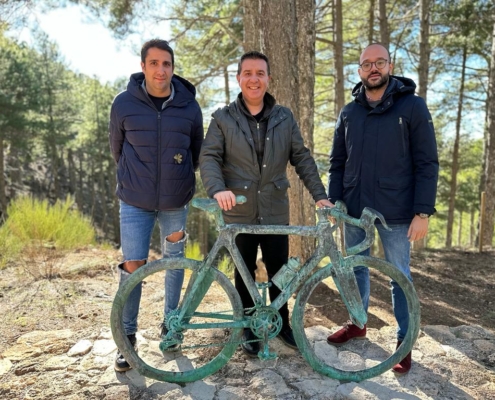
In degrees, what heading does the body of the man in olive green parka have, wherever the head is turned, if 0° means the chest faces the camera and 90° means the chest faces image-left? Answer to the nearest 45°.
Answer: approximately 0°

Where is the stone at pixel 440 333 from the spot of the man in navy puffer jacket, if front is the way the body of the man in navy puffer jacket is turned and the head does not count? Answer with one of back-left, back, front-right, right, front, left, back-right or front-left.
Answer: left

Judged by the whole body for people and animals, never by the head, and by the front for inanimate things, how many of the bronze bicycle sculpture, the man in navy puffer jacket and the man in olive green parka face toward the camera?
2

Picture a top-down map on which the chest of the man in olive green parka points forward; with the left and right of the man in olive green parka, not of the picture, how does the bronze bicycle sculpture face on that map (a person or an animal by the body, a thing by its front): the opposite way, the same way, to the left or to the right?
to the left

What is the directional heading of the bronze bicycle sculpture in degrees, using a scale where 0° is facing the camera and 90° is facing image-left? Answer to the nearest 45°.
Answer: approximately 270°

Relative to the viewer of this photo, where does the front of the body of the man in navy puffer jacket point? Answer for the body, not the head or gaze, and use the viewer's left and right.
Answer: facing the viewer

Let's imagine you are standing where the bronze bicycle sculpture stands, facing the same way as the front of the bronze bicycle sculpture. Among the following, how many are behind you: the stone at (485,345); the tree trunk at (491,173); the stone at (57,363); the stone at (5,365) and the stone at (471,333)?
2

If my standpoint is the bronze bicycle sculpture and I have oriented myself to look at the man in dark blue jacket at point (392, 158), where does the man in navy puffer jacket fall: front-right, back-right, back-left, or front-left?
back-left

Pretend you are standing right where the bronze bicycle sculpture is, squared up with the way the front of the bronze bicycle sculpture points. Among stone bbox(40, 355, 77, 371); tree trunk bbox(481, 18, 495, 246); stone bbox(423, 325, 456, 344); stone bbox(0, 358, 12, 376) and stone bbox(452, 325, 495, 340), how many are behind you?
2

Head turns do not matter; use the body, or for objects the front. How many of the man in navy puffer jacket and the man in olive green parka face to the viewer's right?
0

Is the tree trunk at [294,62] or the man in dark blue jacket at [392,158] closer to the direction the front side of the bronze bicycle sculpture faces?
the man in dark blue jacket
